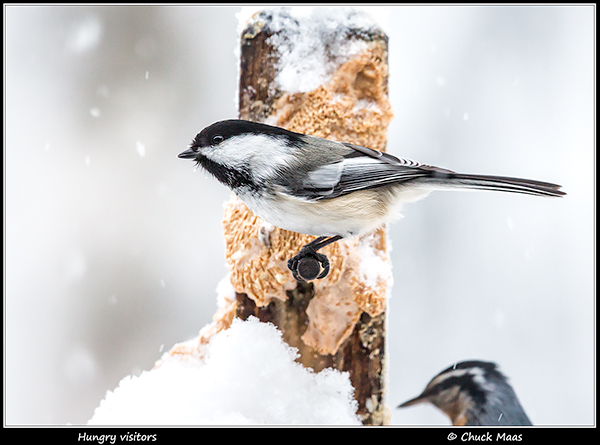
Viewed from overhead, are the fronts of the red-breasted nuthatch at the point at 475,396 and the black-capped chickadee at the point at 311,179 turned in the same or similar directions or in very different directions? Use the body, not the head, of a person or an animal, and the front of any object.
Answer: same or similar directions

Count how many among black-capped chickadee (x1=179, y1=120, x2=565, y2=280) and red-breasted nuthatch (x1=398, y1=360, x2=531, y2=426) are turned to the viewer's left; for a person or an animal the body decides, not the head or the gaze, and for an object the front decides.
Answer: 2

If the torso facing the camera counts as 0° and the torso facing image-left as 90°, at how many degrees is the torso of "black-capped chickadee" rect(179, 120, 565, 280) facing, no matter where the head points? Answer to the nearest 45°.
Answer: approximately 90°
